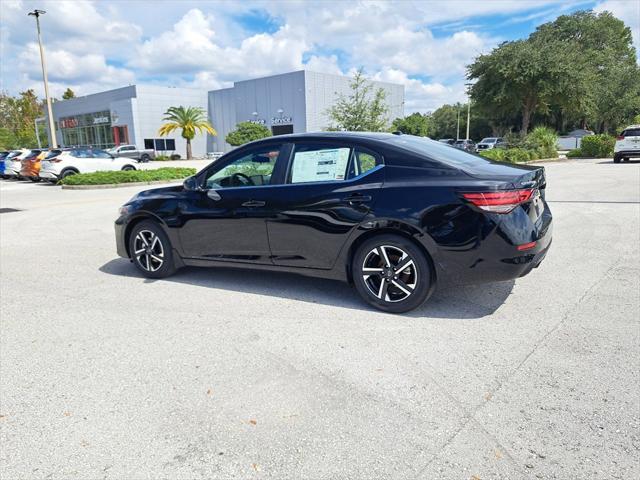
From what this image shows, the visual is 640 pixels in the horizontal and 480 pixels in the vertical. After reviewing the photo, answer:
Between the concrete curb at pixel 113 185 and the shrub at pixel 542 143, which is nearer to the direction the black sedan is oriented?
the concrete curb

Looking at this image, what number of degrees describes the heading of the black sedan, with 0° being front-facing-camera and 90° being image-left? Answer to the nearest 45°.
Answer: approximately 135°

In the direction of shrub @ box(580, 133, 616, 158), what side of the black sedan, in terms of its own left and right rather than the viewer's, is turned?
right

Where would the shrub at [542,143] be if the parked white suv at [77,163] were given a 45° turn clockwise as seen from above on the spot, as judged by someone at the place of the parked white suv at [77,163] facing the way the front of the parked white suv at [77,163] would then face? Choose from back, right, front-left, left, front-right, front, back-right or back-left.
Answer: front

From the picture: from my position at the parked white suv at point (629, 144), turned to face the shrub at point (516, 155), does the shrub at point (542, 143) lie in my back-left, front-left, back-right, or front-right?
front-right

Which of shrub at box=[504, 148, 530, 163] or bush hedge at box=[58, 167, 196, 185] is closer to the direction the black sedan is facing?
the bush hedge

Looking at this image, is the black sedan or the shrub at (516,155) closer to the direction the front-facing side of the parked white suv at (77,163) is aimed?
the shrub

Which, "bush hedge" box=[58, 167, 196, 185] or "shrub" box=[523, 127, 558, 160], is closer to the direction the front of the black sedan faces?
the bush hedge

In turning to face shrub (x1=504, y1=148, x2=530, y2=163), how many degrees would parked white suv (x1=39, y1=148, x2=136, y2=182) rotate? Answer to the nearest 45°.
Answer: approximately 45° to its right

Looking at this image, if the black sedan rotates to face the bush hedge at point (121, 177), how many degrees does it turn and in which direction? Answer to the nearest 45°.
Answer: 0° — it already faces it

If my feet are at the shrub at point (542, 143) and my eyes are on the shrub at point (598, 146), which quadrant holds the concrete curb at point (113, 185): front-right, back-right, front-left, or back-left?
back-right

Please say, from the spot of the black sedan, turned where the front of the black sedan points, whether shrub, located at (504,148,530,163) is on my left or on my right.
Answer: on my right

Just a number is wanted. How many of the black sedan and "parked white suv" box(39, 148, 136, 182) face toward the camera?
0

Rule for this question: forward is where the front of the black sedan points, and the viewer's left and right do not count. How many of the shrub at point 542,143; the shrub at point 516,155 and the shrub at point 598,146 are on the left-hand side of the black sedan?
0

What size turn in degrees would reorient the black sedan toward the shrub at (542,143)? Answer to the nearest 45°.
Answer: approximately 90° to its right

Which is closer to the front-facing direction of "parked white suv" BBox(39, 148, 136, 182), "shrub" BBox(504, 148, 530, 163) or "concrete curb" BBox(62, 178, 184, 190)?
the shrub

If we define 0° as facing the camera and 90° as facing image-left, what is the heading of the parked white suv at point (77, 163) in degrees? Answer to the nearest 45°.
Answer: approximately 225°

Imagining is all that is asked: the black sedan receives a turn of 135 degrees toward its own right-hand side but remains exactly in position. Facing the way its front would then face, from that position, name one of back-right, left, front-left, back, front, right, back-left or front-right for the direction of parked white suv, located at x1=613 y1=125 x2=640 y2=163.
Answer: front-left

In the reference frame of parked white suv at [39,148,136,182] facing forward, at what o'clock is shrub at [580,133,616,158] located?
The shrub is roughly at 2 o'clock from the parked white suv.
